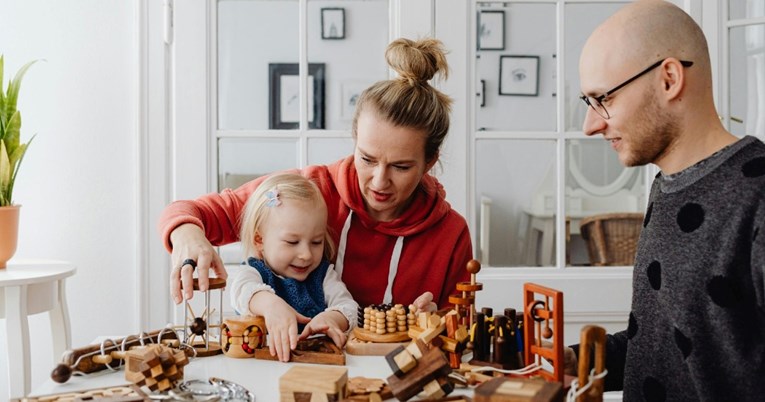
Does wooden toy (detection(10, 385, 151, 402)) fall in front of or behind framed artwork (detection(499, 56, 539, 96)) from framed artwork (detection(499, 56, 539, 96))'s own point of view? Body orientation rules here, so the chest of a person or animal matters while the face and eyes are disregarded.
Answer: in front

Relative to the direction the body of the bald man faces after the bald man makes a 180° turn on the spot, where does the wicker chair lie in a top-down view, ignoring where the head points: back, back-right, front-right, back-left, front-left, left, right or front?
left

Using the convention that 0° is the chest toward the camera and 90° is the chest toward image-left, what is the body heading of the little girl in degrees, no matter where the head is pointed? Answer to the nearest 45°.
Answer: approximately 315°

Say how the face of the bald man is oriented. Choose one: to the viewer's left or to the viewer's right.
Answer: to the viewer's left

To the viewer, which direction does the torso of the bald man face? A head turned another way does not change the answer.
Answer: to the viewer's left

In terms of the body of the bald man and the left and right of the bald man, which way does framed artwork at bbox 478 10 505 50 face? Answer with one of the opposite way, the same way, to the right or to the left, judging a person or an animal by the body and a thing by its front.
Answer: to the left
